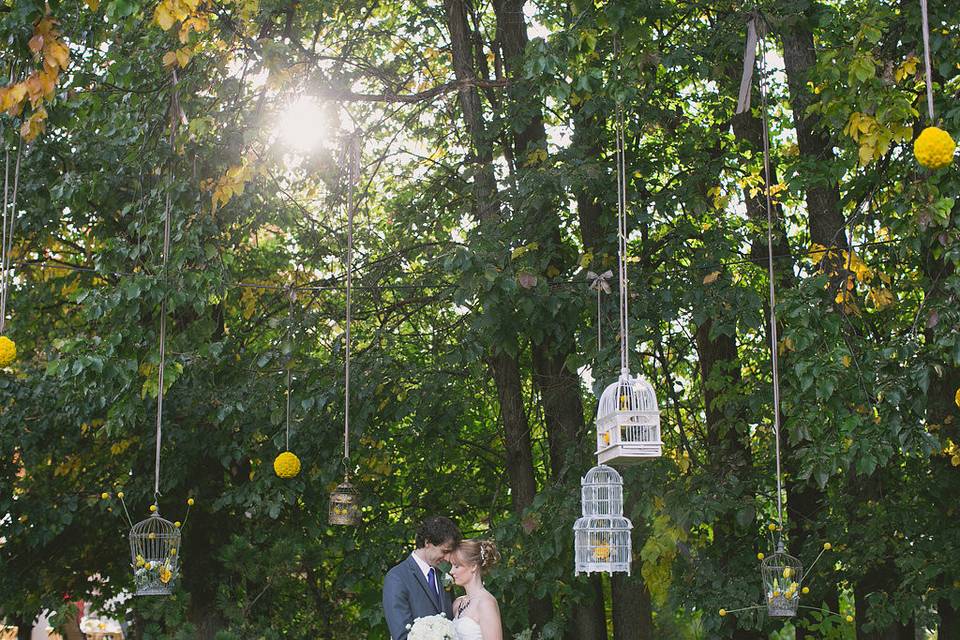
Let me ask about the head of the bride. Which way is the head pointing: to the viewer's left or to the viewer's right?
to the viewer's left

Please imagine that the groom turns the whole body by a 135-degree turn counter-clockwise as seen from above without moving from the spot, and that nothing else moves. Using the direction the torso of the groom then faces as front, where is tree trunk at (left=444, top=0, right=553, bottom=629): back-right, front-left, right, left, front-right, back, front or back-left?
front

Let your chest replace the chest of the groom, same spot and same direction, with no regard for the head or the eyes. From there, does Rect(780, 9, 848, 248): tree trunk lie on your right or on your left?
on your left

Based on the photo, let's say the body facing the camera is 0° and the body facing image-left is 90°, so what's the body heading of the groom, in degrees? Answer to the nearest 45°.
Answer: approximately 315°

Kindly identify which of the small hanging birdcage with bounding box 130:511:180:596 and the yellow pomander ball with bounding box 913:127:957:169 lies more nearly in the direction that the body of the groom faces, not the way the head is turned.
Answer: the yellow pomander ball

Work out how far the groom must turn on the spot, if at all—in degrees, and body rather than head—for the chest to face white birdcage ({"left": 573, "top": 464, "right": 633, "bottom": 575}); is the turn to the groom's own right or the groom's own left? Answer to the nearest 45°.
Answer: approximately 90° to the groom's own left

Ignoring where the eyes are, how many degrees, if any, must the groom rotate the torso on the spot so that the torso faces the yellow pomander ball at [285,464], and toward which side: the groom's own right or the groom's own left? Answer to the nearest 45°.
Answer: approximately 180°

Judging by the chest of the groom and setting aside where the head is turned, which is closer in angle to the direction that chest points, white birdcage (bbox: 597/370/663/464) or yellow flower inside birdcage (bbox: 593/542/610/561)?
the white birdcage

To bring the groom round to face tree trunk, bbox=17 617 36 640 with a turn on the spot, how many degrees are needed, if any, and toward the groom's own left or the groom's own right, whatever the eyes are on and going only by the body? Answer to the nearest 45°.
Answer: approximately 180°

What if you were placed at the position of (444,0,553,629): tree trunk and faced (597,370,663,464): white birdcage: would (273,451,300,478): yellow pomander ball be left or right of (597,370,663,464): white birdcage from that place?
right
